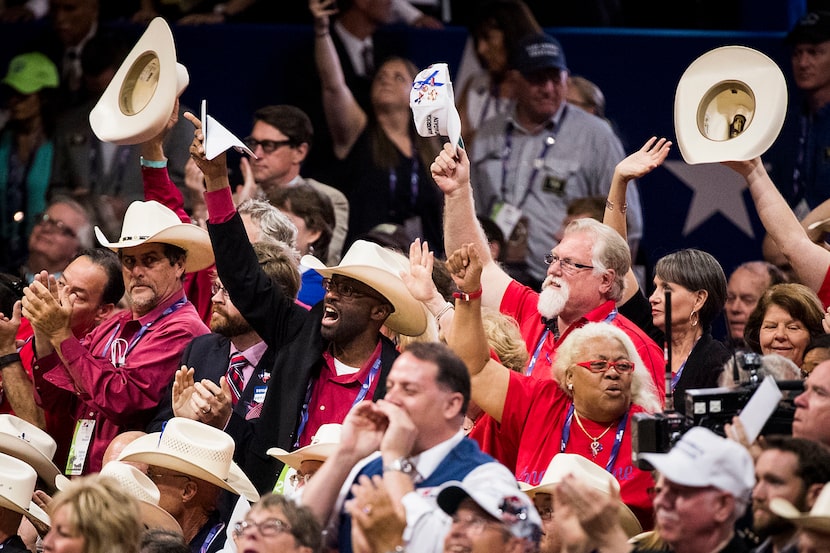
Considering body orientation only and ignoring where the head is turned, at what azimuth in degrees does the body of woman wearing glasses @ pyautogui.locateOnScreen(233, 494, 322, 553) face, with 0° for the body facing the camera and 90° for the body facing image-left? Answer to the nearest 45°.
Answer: approximately 45°

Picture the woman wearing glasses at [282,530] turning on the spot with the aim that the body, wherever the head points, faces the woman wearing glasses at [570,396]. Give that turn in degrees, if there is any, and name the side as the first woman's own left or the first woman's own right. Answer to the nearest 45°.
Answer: approximately 180°
